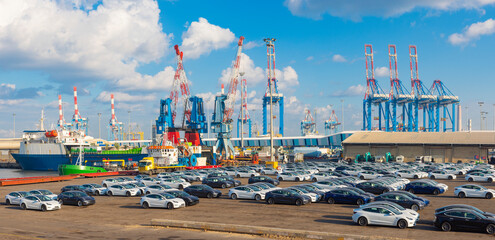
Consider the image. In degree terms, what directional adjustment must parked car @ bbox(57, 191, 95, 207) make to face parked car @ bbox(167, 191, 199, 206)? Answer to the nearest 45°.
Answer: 0° — it already faces it

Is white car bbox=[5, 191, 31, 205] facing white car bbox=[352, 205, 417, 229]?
yes

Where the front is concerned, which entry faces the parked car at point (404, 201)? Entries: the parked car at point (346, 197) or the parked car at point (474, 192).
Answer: the parked car at point (346, 197)

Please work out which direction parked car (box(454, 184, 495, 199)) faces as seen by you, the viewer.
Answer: facing to the right of the viewer

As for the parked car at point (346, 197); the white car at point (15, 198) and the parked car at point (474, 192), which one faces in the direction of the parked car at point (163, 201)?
the white car

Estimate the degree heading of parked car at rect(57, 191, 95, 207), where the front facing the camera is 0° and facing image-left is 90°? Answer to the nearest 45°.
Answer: approximately 315°

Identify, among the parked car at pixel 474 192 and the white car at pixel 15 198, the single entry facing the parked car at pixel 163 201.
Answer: the white car

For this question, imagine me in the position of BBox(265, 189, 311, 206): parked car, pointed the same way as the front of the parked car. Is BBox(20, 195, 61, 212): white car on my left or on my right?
on my right
